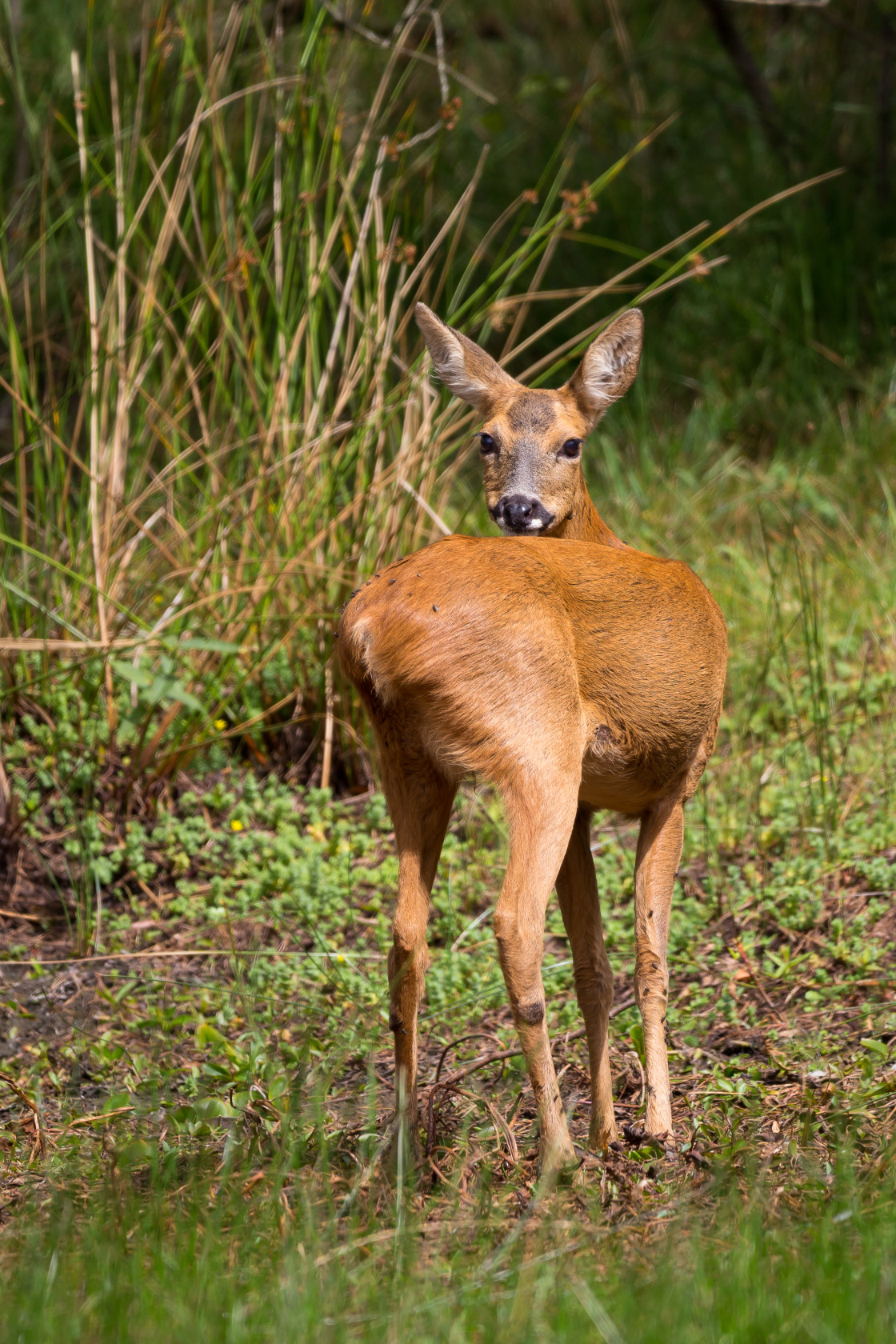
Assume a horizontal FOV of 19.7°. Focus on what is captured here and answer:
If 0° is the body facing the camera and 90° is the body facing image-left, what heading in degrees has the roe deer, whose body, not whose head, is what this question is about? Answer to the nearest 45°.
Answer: approximately 225°
